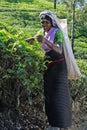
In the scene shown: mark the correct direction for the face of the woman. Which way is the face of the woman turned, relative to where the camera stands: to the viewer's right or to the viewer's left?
to the viewer's left

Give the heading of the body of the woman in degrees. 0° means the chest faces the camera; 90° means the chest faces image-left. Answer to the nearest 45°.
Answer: approximately 45°
